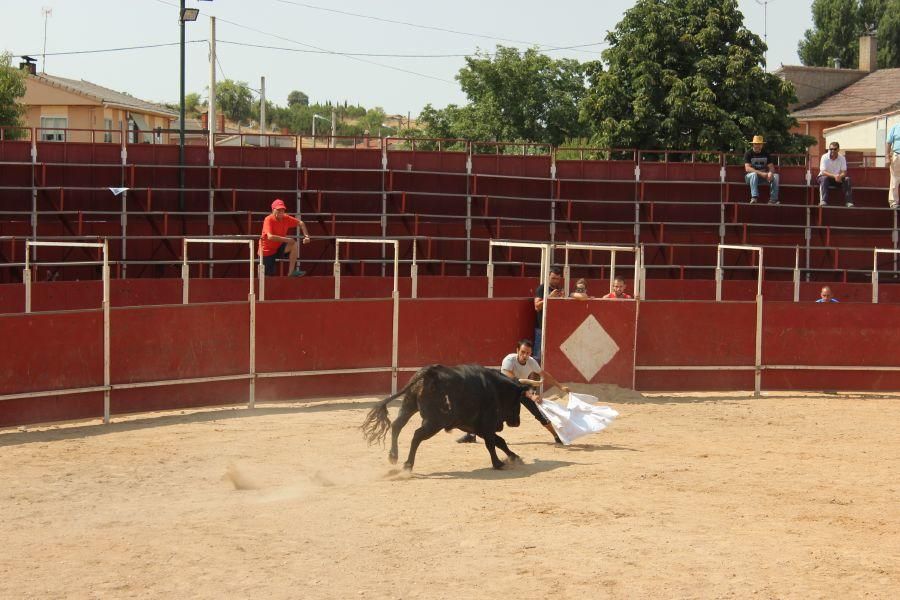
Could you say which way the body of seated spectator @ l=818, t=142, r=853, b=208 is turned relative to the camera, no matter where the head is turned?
toward the camera

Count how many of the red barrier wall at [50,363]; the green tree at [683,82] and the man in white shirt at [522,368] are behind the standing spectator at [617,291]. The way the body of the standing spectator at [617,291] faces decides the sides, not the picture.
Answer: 1

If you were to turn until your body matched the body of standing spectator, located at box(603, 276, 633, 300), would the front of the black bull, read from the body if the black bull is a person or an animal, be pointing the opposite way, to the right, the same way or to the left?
to the left

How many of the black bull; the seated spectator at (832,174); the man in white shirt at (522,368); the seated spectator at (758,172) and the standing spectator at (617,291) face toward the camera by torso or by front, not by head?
4

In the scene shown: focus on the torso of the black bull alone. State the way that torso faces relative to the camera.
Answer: to the viewer's right

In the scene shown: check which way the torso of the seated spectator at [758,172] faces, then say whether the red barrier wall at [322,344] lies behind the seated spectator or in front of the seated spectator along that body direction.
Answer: in front

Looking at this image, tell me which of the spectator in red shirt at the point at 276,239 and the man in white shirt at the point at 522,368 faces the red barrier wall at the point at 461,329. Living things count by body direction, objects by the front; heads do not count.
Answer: the spectator in red shirt

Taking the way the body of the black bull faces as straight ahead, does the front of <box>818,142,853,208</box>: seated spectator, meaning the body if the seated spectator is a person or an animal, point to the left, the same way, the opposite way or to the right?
to the right

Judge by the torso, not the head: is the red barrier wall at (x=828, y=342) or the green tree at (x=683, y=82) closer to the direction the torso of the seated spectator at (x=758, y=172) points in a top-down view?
the red barrier wall

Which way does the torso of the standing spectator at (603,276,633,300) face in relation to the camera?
toward the camera

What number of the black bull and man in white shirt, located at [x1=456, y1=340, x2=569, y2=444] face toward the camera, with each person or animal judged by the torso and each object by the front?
1

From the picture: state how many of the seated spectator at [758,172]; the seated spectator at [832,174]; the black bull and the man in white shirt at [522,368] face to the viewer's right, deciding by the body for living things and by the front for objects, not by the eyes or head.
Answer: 1

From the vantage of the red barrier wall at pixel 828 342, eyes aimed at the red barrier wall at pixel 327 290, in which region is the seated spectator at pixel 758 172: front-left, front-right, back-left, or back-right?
front-right

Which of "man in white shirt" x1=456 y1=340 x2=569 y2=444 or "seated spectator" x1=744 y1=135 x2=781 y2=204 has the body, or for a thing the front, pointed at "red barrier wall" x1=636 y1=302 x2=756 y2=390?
the seated spectator
